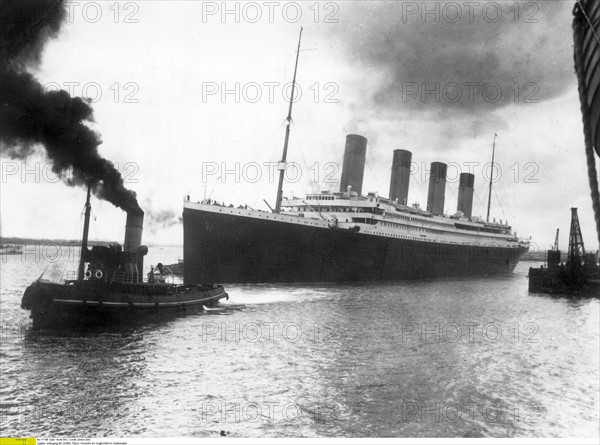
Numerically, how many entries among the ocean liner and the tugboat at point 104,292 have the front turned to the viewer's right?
0

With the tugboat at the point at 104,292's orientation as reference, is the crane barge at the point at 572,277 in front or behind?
behind

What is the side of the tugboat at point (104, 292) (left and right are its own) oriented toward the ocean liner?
back

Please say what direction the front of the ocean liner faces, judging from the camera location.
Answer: facing the viewer and to the left of the viewer

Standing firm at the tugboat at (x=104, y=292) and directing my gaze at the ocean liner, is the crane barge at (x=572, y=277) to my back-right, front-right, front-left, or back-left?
front-right

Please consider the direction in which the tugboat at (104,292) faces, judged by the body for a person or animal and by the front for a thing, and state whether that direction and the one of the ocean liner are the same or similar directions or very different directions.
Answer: same or similar directions

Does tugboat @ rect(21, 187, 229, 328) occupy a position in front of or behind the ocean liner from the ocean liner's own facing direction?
in front
